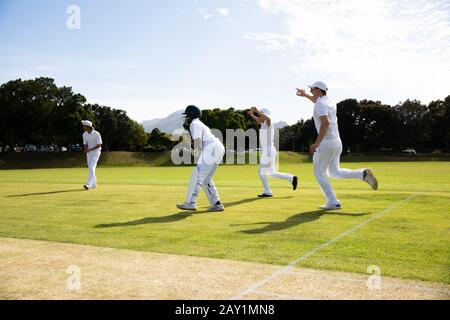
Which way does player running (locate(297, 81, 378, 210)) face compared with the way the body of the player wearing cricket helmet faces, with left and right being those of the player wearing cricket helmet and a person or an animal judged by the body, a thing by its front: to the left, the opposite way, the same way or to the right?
the same way

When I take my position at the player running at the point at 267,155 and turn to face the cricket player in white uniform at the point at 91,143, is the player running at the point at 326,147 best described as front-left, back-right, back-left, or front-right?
back-left

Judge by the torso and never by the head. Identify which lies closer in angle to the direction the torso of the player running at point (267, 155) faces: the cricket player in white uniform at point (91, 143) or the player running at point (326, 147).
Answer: the cricket player in white uniform

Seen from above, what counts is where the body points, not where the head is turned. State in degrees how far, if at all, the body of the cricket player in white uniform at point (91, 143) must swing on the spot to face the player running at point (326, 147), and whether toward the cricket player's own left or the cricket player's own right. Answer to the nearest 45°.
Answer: approximately 90° to the cricket player's own left

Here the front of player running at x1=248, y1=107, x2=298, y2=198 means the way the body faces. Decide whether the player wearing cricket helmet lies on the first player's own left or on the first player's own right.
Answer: on the first player's own left

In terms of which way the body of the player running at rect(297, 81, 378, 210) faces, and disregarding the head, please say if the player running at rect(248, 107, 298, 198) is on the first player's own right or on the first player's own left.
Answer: on the first player's own right

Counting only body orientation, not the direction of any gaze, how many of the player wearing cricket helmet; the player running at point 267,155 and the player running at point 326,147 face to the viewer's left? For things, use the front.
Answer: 3

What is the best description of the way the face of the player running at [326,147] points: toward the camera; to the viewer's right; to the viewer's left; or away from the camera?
to the viewer's left

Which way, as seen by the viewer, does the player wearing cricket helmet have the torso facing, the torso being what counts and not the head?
to the viewer's left

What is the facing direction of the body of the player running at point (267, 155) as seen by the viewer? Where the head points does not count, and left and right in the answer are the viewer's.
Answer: facing to the left of the viewer

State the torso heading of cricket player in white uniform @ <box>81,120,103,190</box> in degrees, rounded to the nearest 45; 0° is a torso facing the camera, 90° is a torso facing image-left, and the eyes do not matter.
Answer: approximately 45°

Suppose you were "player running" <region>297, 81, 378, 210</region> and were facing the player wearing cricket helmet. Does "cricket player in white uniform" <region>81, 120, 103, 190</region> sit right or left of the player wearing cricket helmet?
right

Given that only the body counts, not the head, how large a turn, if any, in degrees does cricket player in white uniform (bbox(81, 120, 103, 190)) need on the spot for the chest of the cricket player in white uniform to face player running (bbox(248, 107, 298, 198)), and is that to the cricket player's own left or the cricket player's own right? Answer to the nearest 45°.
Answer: approximately 90° to the cricket player's own left

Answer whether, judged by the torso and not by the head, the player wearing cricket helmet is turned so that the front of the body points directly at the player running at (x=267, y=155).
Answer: no

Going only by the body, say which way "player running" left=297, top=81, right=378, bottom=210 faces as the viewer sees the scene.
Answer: to the viewer's left
